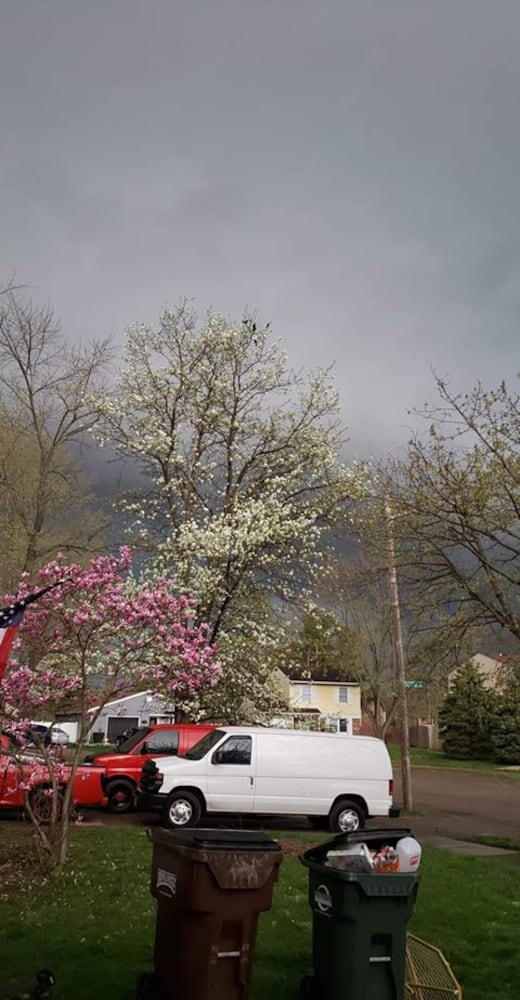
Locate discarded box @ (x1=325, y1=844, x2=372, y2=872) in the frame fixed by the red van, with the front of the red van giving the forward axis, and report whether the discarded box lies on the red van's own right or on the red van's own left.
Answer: on the red van's own left

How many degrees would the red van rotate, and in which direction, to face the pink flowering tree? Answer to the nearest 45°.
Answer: approximately 90° to its left

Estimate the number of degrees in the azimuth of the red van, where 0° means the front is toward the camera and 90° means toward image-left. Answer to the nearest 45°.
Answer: approximately 90°

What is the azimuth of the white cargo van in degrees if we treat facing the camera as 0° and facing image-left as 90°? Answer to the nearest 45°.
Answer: approximately 90°

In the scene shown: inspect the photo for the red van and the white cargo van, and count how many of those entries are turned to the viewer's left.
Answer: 2

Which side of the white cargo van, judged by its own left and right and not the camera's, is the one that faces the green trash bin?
left

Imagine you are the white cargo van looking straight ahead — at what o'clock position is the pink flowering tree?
The pink flowering tree is roughly at 10 o'clock from the white cargo van.
